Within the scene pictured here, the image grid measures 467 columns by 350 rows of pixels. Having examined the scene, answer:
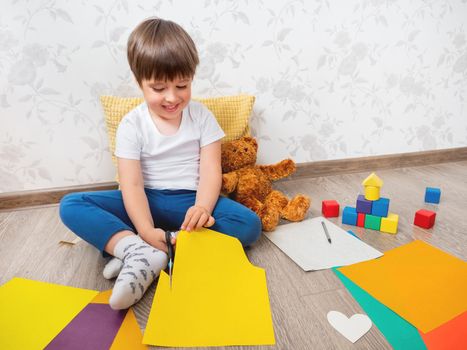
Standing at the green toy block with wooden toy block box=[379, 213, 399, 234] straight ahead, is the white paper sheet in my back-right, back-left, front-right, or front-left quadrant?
back-right

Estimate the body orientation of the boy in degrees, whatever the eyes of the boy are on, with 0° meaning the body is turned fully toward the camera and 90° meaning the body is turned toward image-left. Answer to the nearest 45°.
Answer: approximately 0°

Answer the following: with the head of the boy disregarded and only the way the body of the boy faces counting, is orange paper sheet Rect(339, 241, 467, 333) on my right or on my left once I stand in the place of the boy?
on my left

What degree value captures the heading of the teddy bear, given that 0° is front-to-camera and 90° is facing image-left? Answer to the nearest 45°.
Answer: approximately 315°

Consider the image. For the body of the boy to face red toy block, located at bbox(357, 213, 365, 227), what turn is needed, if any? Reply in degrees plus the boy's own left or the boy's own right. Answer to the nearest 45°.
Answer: approximately 90° to the boy's own left

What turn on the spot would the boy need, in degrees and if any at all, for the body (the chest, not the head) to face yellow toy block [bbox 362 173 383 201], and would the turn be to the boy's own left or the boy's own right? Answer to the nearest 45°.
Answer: approximately 90° to the boy's own left
